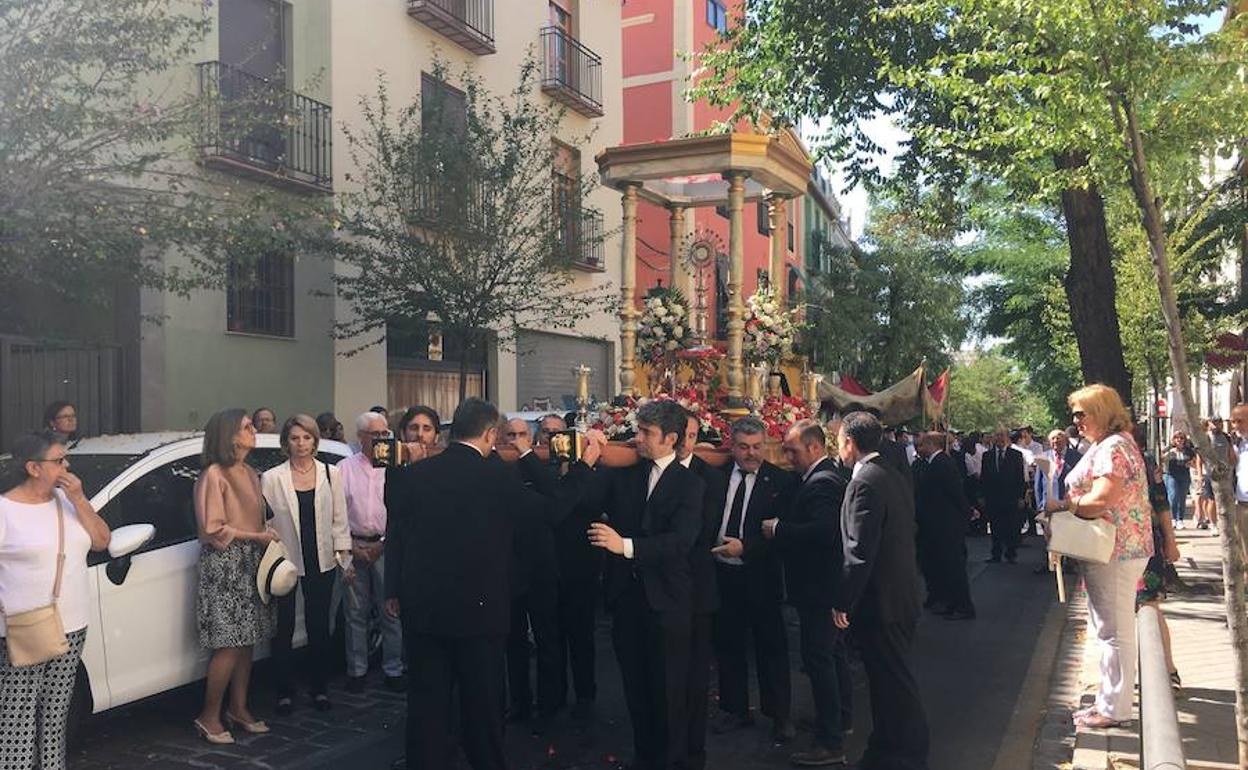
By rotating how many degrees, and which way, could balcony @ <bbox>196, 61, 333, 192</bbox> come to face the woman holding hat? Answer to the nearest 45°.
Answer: approximately 45° to its right

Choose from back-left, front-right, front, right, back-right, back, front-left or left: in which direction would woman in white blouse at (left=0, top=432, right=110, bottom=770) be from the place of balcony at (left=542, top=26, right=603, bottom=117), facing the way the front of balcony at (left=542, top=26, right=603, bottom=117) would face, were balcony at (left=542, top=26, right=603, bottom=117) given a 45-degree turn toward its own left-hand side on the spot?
right

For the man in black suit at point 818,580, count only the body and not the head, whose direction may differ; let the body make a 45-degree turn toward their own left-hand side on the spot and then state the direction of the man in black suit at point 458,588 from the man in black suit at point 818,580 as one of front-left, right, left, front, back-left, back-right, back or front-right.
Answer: front

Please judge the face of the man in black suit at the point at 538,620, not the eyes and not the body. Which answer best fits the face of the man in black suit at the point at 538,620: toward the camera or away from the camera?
toward the camera

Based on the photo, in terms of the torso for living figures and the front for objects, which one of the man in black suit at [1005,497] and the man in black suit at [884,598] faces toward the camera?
the man in black suit at [1005,497]

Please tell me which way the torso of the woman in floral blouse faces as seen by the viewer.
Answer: to the viewer's left

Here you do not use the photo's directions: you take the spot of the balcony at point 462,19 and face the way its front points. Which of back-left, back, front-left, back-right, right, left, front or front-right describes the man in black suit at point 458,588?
front-right

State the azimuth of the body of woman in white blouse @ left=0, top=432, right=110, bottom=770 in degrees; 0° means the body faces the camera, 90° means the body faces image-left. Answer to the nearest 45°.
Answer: approximately 315°

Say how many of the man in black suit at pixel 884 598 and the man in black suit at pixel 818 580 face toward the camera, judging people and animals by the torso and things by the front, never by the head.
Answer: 0

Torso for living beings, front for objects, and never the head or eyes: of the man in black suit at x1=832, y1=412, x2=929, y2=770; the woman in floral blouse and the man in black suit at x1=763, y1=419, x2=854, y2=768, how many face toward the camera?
0

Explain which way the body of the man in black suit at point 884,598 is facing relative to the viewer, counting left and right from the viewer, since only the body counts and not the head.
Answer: facing to the left of the viewer

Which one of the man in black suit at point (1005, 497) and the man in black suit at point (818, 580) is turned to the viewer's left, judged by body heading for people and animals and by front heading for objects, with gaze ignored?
the man in black suit at point (818, 580)

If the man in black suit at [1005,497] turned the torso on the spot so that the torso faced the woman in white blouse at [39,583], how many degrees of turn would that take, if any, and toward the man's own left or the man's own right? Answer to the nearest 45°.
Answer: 0° — they already face them
